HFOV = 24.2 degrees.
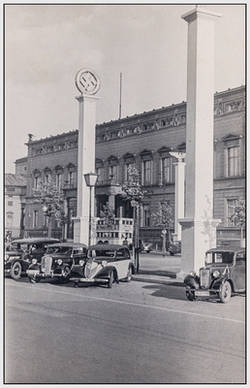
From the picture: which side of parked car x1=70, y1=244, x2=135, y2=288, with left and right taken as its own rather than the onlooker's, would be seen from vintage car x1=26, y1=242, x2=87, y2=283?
right

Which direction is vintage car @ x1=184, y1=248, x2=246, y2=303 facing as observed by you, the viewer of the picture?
facing the viewer and to the left of the viewer

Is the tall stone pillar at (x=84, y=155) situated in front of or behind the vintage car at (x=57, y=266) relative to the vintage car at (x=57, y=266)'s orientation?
behind

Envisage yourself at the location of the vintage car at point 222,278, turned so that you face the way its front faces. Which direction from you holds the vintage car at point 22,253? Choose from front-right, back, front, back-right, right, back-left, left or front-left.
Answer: right

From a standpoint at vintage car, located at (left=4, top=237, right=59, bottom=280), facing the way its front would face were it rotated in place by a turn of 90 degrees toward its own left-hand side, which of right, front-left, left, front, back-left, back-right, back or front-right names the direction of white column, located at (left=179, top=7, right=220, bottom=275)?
front

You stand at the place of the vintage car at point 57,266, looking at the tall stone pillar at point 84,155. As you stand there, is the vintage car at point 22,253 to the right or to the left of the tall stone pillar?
left

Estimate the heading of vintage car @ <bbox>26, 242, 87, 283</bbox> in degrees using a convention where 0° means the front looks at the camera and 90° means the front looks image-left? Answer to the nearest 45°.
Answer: approximately 45°

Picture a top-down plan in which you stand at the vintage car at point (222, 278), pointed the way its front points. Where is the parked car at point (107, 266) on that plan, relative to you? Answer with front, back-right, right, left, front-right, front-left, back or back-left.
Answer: right

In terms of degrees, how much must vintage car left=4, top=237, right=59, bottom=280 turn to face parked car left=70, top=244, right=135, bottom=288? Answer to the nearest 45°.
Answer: approximately 90° to its left
